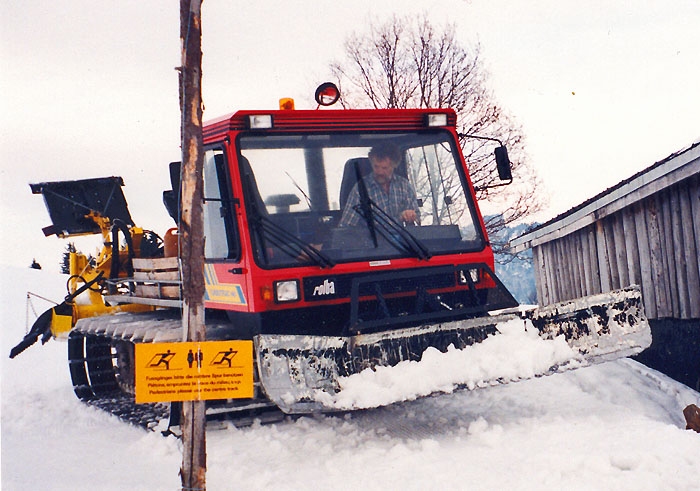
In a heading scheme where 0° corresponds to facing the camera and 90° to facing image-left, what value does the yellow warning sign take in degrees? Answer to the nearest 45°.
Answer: approximately 0°

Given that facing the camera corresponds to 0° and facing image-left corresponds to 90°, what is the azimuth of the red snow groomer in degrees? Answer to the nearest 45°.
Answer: approximately 315°

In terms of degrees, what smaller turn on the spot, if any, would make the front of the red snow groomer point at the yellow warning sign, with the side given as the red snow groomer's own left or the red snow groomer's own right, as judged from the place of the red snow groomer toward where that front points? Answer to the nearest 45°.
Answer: approximately 90° to the red snow groomer's own right
